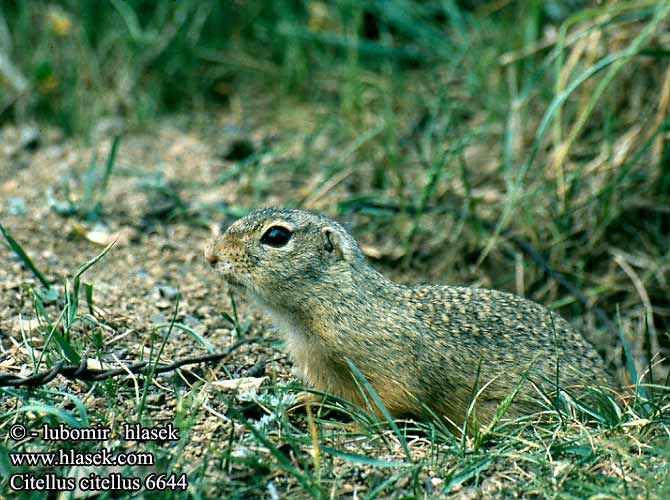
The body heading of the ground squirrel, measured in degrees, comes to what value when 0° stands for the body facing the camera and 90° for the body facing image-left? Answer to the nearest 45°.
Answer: approximately 90°
